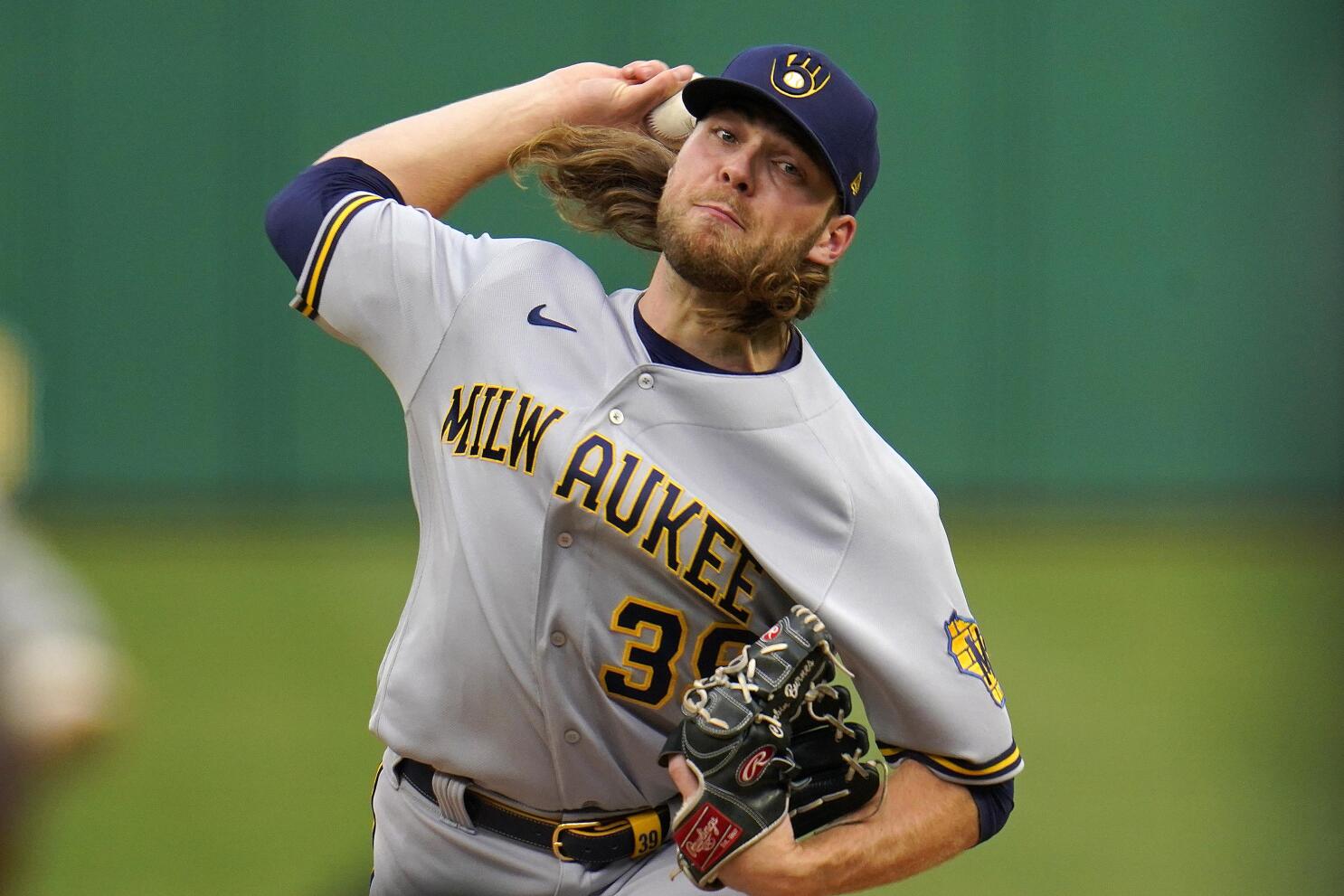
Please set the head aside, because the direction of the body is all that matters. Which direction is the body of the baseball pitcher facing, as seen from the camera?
toward the camera
